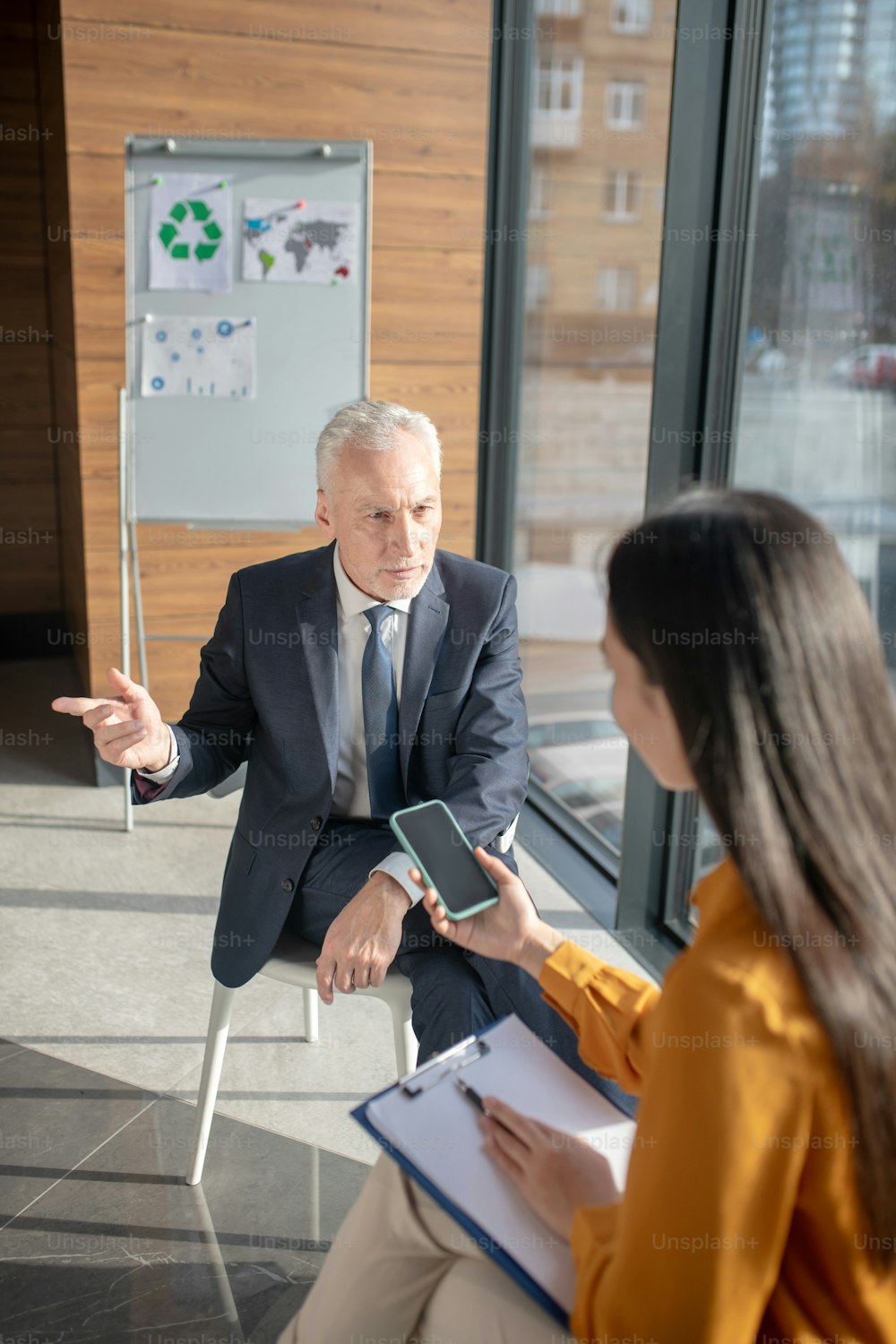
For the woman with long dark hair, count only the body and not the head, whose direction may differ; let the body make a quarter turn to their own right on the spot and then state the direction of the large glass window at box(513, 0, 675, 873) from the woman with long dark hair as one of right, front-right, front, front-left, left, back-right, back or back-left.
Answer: front-left

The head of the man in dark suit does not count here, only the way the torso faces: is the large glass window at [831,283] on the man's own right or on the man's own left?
on the man's own left

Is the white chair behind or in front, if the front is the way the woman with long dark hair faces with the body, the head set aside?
in front

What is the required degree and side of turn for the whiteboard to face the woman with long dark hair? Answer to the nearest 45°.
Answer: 0° — it already faces them

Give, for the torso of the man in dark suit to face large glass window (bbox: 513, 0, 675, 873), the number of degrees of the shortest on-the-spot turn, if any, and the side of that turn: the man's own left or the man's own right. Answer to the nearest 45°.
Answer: approximately 135° to the man's own left

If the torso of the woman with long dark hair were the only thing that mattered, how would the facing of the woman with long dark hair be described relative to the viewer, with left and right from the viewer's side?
facing away from the viewer and to the left of the viewer

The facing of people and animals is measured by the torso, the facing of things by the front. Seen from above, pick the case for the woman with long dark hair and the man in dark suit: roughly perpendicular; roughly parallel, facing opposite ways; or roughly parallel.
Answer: roughly parallel, facing opposite ways

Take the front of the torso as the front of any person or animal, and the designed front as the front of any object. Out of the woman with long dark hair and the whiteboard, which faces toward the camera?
the whiteboard

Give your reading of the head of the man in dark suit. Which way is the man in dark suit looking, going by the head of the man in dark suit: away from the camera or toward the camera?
toward the camera

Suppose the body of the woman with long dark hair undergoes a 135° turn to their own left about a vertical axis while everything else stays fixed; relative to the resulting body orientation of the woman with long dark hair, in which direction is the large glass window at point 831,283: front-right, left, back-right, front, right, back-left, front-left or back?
back

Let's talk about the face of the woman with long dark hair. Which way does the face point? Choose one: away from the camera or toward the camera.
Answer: away from the camera

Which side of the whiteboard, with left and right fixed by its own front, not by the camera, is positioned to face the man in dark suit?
front

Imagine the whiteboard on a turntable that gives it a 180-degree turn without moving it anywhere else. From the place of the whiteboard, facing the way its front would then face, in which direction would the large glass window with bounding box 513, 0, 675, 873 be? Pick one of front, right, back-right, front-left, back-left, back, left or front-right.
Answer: right

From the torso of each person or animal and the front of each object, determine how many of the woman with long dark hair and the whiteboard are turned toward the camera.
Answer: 1

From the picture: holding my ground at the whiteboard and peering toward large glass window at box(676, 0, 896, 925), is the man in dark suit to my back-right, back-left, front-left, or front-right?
front-right

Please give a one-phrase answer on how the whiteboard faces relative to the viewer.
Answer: facing the viewer
